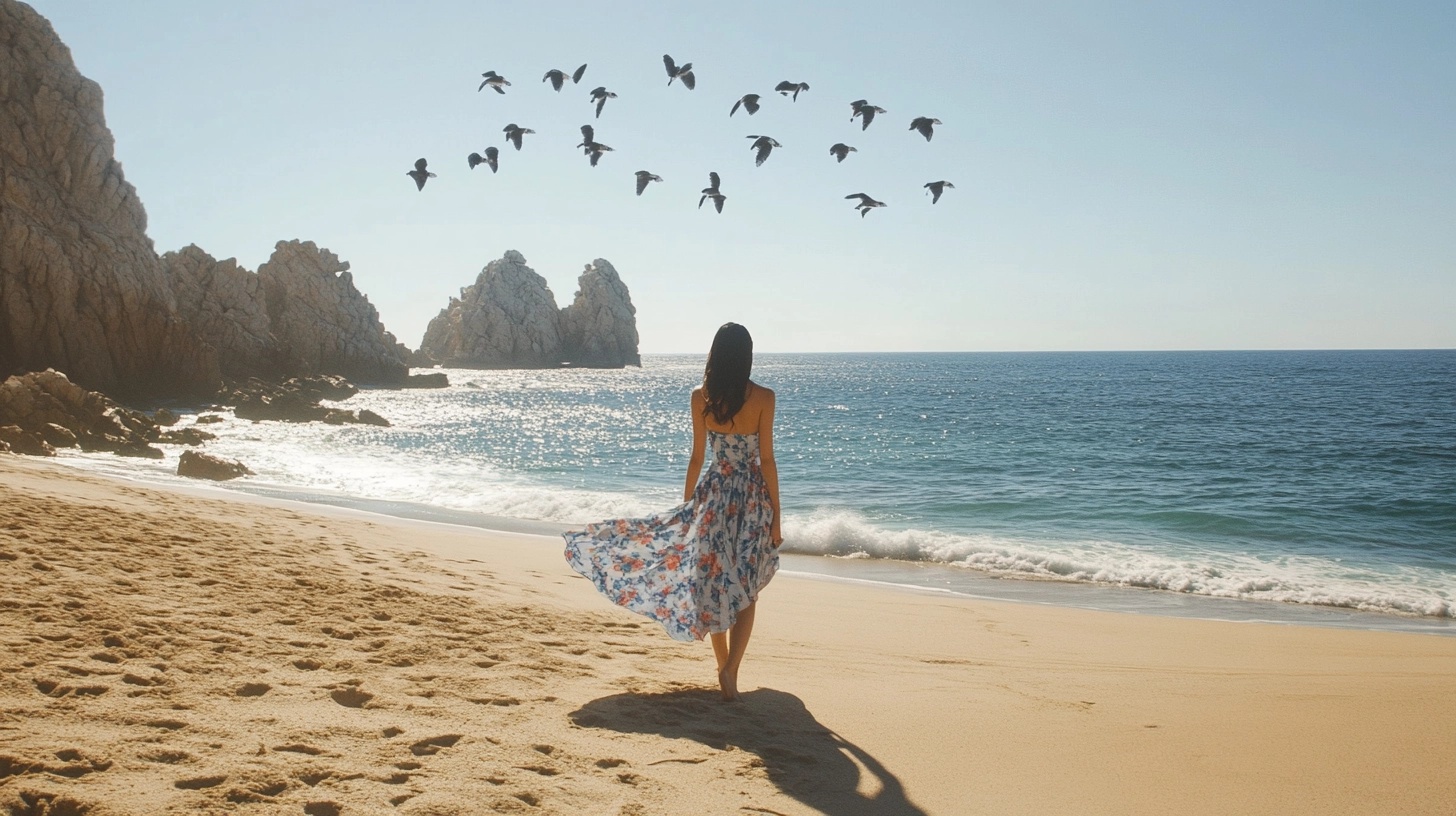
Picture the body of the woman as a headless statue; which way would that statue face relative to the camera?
away from the camera

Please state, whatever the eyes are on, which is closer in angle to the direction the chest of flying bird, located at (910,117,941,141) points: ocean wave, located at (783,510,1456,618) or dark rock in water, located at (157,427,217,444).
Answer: the ocean wave

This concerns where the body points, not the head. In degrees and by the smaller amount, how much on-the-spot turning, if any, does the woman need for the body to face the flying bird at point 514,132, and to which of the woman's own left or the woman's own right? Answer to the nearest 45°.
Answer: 0° — they already face it

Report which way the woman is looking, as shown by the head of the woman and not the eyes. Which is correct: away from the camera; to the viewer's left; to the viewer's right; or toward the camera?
away from the camera

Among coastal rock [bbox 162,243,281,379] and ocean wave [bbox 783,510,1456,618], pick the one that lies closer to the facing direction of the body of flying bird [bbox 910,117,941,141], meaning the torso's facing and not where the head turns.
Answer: the ocean wave
